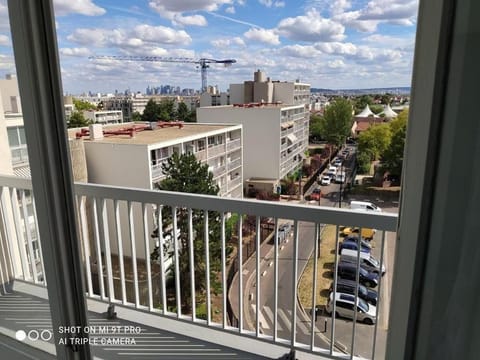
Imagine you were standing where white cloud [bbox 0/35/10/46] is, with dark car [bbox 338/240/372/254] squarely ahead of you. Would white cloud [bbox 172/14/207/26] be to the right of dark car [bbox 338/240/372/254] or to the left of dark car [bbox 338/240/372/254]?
left

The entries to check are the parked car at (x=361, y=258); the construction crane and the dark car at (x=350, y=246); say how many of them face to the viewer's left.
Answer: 1

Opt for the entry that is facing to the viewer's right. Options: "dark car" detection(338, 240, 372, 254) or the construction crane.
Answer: the dark car

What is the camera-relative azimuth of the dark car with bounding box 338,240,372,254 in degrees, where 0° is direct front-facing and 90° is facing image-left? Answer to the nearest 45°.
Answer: approximately 270°

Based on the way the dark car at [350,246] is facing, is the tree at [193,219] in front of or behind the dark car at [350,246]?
behind

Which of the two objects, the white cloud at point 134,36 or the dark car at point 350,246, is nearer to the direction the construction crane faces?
the white cloud

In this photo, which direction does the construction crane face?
to the viewer's left
